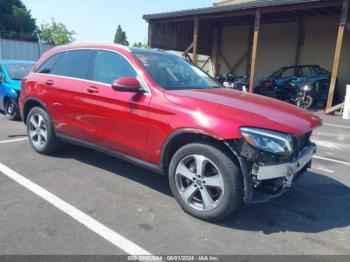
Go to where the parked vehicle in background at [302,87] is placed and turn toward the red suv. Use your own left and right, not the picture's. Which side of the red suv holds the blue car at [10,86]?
right

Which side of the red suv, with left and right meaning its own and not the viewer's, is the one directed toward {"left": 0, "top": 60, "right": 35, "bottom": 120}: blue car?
back

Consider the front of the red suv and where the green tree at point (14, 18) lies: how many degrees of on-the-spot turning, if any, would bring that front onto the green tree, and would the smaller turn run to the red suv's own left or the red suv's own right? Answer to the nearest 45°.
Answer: approximately 180°

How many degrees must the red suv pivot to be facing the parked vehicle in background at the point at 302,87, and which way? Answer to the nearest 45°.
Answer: approximately 90° to its left

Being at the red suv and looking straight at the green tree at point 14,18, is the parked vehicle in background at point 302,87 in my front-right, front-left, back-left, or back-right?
front-right

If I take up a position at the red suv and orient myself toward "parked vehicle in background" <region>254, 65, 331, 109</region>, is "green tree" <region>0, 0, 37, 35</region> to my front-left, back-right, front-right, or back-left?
front-left

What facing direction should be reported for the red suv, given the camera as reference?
facing the viewer and to the right of the viewer
